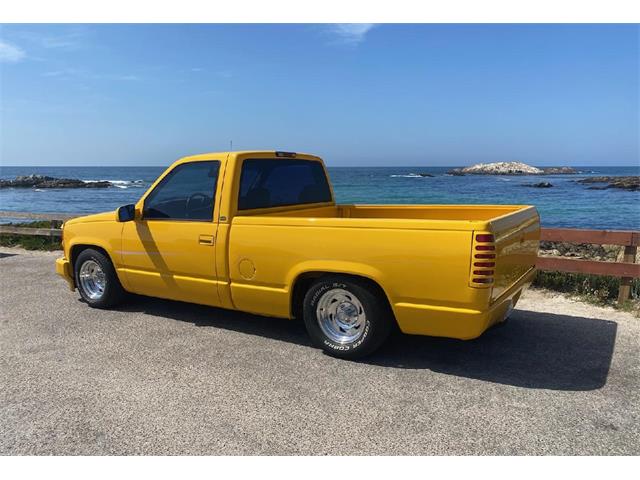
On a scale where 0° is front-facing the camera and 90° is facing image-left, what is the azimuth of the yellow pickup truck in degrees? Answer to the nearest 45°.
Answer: approximately 135°

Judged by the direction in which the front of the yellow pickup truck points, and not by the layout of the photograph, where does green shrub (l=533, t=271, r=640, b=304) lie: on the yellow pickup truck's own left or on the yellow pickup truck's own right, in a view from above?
on the yellow pickup truck's own right

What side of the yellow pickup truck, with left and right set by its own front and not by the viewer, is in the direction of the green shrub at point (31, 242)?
front

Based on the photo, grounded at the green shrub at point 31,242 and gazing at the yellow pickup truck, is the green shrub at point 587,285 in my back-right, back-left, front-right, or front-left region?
front-left

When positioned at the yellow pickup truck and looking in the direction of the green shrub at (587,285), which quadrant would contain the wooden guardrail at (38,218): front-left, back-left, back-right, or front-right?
back-left

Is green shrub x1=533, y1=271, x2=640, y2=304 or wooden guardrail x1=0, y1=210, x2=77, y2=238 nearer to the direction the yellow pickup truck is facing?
the wooden guardrail

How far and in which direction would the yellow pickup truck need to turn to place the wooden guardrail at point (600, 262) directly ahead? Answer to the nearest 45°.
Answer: approximately 135° to its right

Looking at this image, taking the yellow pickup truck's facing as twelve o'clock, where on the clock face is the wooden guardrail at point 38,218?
The wooden guardrail is roughly at 12 o'clock from the yellow pickup truck.
